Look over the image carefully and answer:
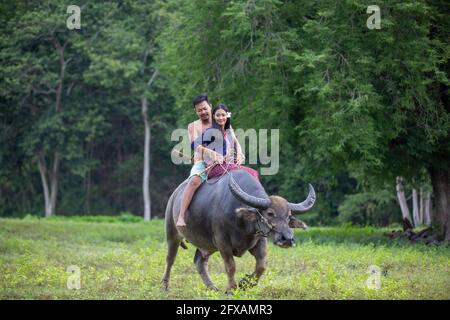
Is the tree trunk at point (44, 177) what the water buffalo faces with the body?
no

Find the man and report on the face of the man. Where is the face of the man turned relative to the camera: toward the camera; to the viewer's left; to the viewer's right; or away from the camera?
toward the camera

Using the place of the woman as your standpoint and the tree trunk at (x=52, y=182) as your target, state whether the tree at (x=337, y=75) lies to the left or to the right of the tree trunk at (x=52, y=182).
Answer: right

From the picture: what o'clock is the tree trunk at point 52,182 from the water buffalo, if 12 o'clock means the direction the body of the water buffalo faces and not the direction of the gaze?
The tree trunk is roughly at 7 o'clock from the water buffalo.

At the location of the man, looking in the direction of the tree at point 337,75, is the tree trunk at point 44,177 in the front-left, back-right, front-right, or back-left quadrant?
front-left

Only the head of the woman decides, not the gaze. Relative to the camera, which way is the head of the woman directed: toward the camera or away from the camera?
toward the camera

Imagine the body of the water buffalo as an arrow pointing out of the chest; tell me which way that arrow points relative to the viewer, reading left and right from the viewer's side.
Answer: facing the viewer and to the right of the viewer

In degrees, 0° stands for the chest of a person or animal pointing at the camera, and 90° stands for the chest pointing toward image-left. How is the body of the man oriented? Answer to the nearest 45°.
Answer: approximately 315°

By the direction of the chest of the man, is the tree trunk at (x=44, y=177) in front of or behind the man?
behind
